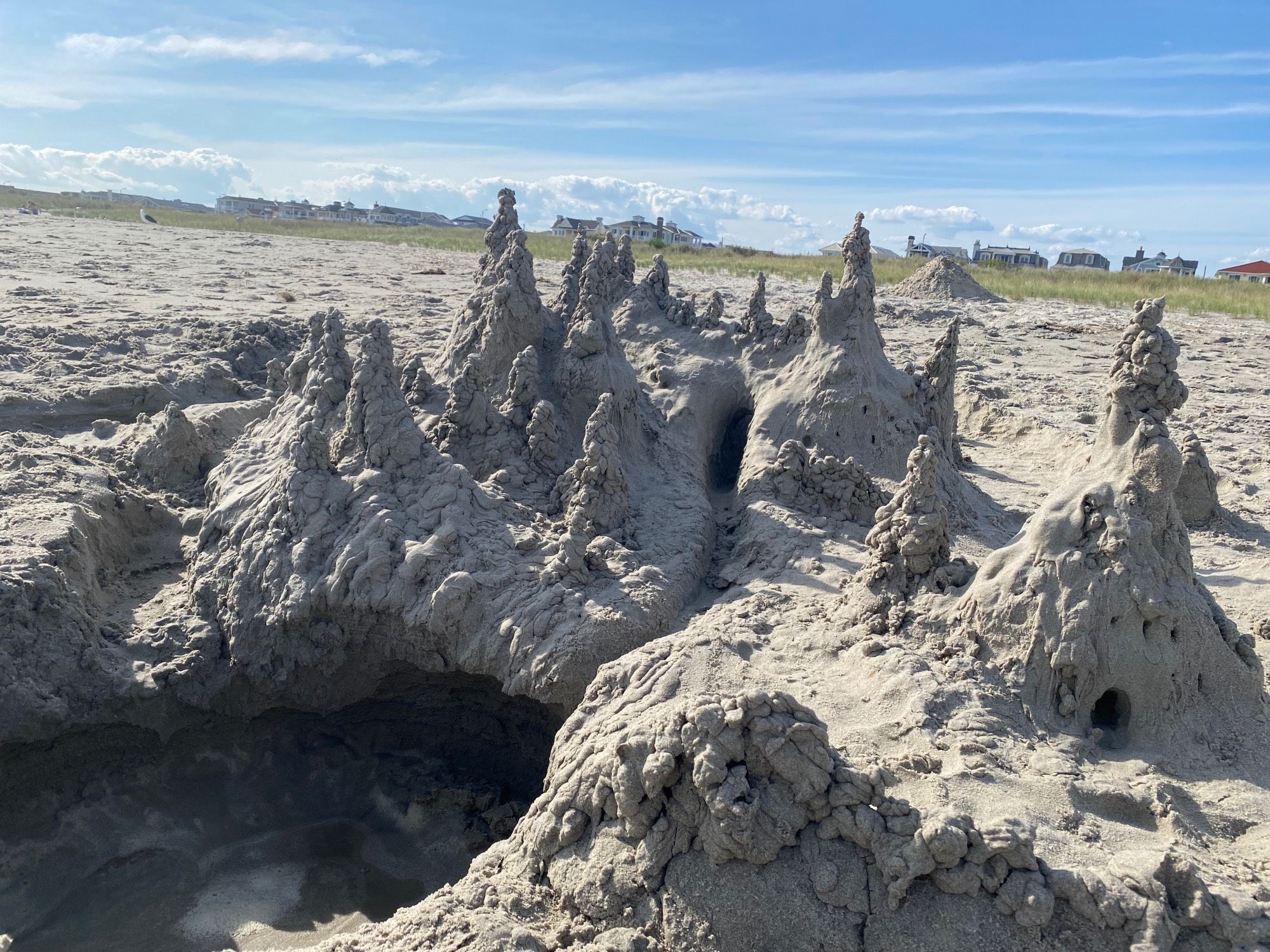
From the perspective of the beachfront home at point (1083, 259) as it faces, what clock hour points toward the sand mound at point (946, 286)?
The sand mound is roughly at 12 o'clock from the beachfront home.

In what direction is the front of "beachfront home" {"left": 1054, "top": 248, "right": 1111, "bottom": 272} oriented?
toward the camera

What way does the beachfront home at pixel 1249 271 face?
toward the camera

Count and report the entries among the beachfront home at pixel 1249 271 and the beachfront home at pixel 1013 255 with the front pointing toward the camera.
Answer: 2

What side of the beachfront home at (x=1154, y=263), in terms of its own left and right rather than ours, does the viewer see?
front

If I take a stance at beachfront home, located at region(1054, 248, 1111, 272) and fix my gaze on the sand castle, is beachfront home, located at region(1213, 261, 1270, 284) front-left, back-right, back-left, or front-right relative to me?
front-left

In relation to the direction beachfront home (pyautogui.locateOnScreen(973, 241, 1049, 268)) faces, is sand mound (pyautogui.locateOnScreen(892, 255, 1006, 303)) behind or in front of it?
in front

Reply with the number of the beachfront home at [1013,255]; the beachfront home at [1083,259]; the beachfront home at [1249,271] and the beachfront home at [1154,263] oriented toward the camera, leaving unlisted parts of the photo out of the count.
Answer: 4

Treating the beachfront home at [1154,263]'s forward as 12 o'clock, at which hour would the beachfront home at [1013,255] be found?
the beachfront home at [1013,255] is roughly at 2 o'clock from the beachfront home at [1154,263].

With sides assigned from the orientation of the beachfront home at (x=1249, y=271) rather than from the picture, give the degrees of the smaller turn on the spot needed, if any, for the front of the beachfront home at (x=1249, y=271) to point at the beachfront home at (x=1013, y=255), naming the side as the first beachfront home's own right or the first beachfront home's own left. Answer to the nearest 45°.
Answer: approximately 135° to the first beachfront home's own right

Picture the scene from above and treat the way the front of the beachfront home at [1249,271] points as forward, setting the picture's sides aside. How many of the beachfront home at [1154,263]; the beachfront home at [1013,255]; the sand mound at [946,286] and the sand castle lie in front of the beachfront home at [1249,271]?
2
